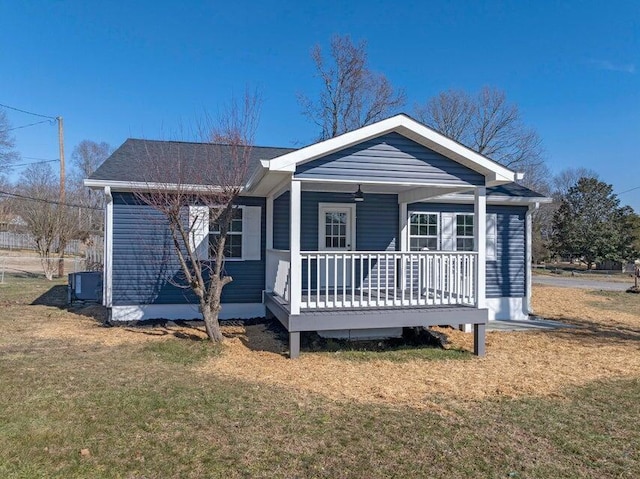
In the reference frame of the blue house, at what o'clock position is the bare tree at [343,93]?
The bare tree is roughly at 6 o'clock from the blue house.

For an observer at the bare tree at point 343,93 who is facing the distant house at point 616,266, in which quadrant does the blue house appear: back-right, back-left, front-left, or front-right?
back-right

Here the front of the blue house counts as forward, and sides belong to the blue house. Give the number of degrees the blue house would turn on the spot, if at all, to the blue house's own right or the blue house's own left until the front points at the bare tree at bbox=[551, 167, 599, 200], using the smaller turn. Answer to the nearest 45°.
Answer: approximately 135° to the blue house's own left

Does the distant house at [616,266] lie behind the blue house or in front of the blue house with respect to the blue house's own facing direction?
behind

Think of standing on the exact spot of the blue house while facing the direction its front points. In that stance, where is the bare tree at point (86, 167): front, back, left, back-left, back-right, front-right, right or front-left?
back-right

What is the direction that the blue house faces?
toward the camera

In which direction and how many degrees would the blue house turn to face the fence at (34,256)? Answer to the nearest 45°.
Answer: approximately 135° to its right

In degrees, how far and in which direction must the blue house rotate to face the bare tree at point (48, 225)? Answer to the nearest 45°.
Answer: approximately 135° to its right

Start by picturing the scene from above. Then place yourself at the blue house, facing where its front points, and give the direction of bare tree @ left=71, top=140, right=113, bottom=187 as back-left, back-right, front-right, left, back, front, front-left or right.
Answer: back-right

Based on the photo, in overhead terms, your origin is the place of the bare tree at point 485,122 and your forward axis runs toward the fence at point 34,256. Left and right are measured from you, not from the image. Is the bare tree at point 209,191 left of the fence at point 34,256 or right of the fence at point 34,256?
left

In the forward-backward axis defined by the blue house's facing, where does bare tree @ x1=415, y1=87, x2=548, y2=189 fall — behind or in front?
behind
